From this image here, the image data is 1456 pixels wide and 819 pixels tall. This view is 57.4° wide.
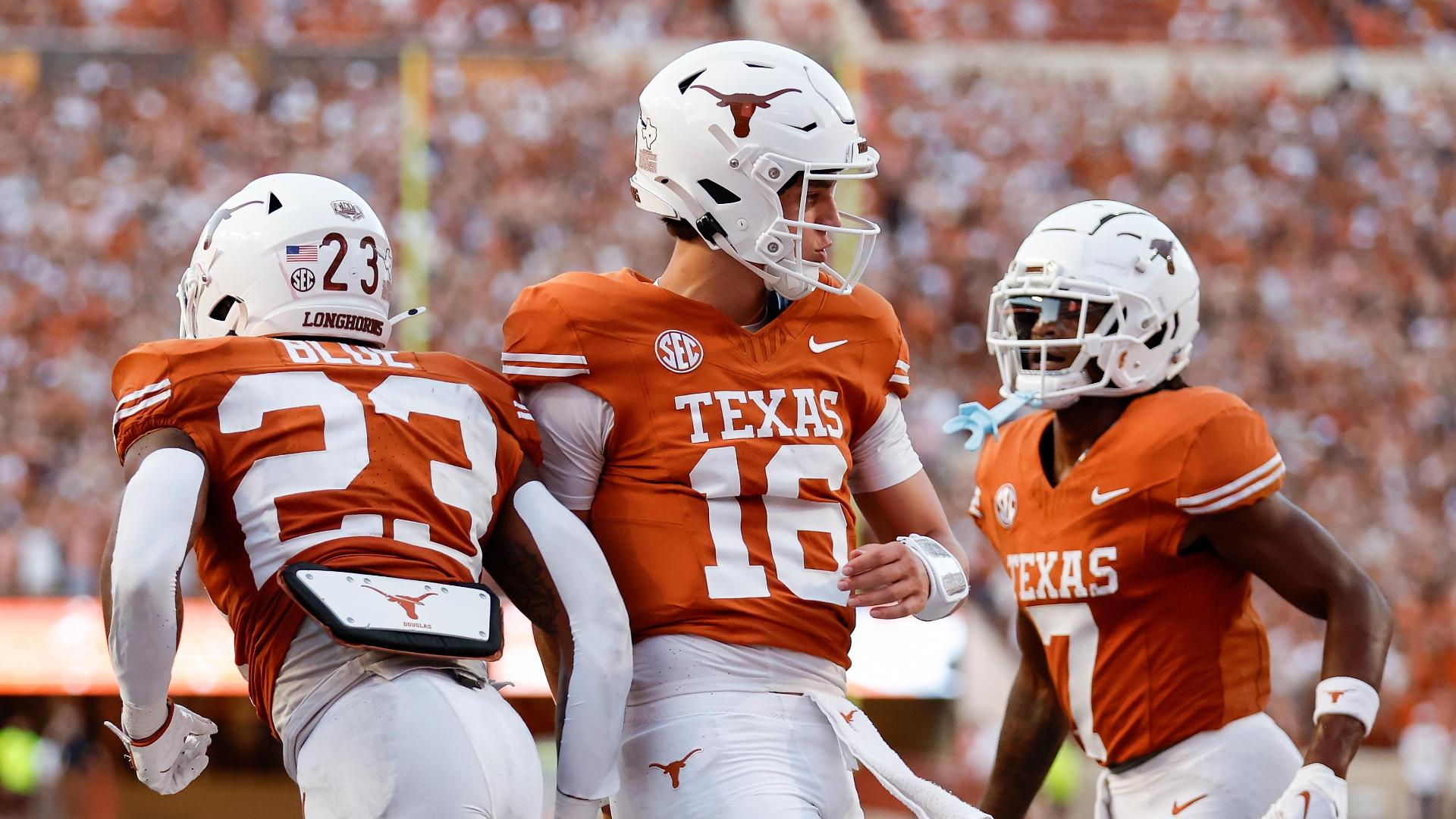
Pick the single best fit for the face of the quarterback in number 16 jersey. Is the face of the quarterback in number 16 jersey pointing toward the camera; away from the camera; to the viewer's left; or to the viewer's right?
to the viewer's right

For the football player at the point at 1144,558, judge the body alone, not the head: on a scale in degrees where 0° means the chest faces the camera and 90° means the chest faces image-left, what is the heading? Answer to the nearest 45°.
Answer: approximately 45°

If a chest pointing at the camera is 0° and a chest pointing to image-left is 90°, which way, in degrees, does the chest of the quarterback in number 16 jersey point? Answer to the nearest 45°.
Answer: approximately 315°

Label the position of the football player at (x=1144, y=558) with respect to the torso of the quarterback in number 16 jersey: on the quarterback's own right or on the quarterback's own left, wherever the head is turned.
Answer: on the quarterback's own left

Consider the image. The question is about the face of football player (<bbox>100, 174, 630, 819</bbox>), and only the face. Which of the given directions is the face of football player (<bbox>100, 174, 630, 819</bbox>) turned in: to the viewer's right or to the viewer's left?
to the viewer's left
